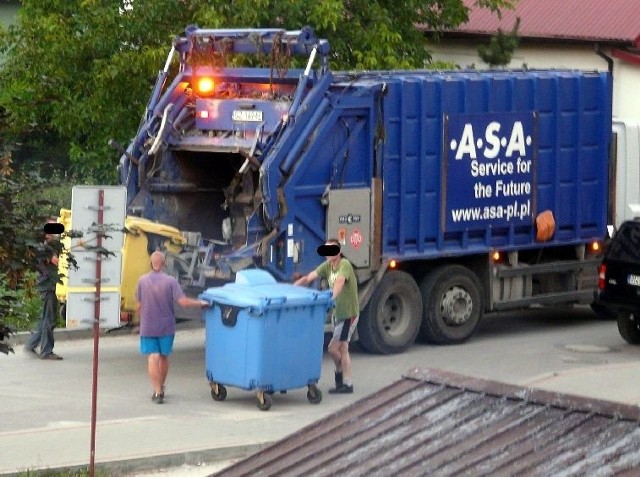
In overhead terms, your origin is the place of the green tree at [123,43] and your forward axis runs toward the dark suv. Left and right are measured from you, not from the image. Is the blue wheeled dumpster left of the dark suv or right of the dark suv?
right

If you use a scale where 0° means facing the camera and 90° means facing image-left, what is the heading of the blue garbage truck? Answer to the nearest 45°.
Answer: approximately 225°

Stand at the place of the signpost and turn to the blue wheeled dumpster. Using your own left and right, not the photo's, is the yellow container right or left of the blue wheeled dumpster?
left

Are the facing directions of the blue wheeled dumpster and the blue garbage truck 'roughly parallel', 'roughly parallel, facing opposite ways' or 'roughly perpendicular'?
roughly perpendicular

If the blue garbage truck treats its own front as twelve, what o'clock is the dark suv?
The dark suv is roughly at 1 o'clock from the blue garbage truck.
